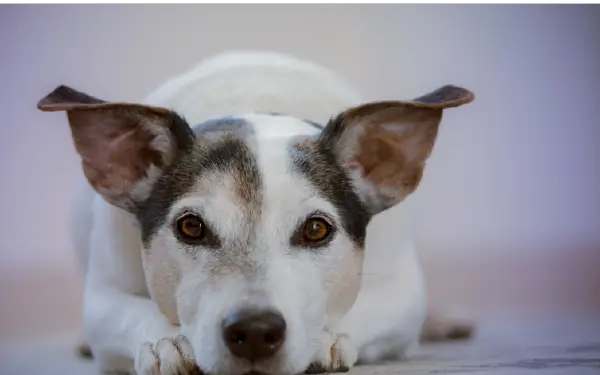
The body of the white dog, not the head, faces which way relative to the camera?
toward the camera
